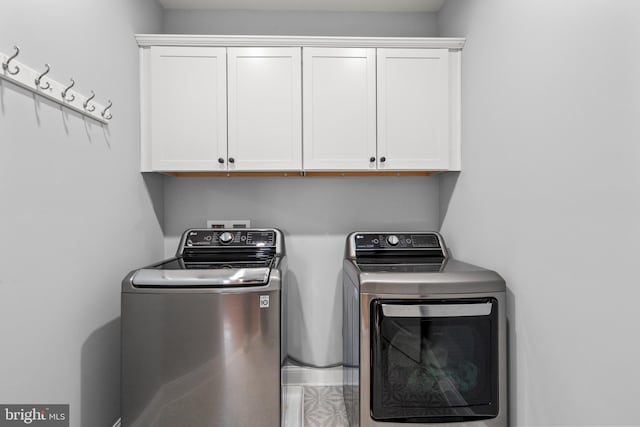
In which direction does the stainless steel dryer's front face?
toward the camera

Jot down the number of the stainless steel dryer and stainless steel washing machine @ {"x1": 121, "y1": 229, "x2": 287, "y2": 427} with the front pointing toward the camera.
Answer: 2

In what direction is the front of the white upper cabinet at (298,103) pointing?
toward the camera

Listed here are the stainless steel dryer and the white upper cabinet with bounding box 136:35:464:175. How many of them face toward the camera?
2

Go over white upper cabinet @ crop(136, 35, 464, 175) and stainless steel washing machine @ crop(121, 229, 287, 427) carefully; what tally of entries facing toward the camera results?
2

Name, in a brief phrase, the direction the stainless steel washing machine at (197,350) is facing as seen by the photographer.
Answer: facing the viewer

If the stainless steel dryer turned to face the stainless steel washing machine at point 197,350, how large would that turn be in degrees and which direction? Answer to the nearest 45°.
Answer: approximately 90° to its right

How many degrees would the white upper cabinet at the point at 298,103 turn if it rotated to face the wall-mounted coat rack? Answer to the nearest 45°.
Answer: approximately 45° to its right

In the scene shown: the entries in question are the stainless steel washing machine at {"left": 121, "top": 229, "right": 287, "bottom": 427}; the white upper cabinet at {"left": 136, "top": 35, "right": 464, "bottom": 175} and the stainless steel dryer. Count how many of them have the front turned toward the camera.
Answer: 3
